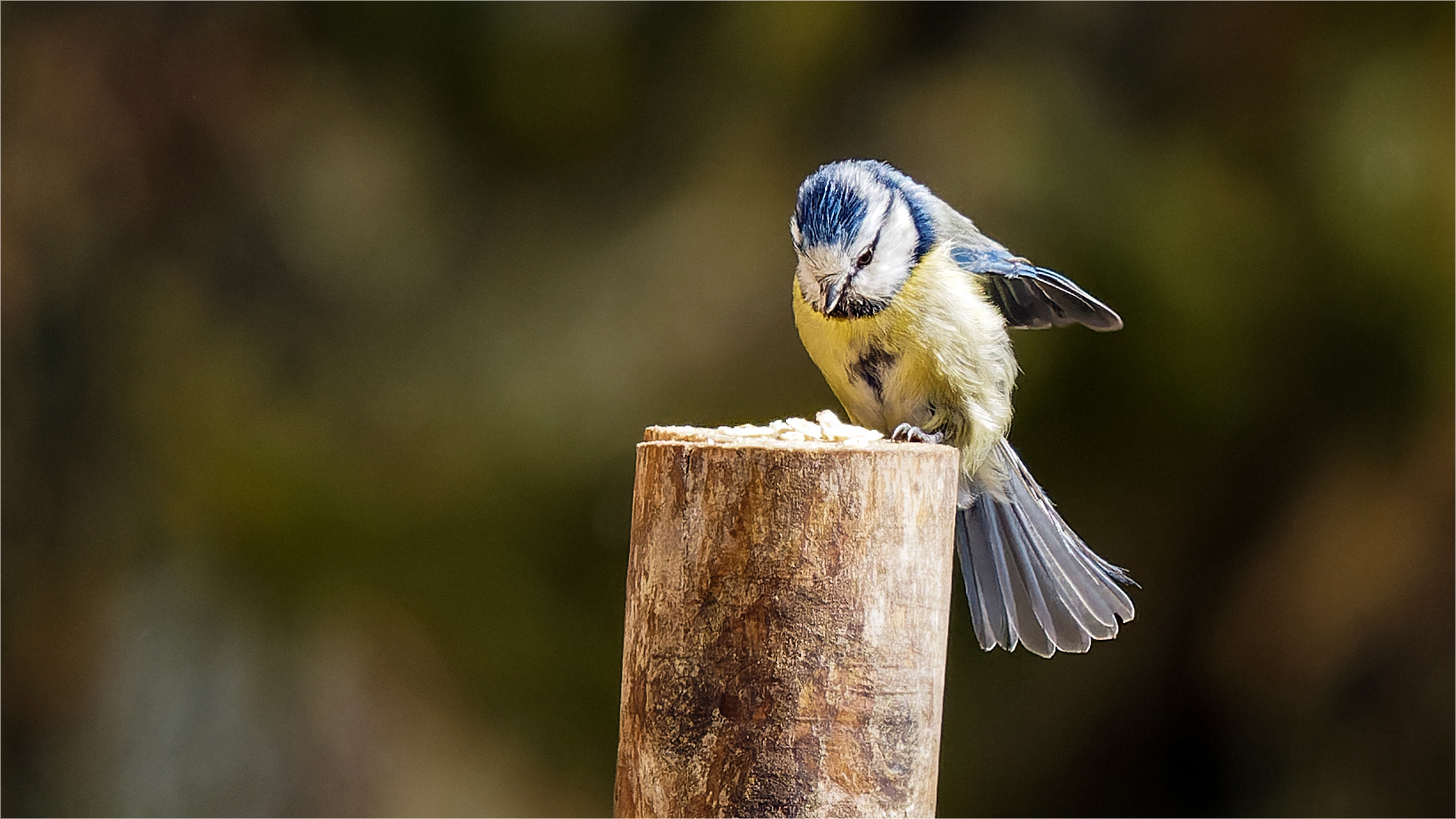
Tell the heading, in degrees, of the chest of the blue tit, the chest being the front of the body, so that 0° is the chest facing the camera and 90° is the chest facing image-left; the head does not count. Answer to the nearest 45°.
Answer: approximately 45°
